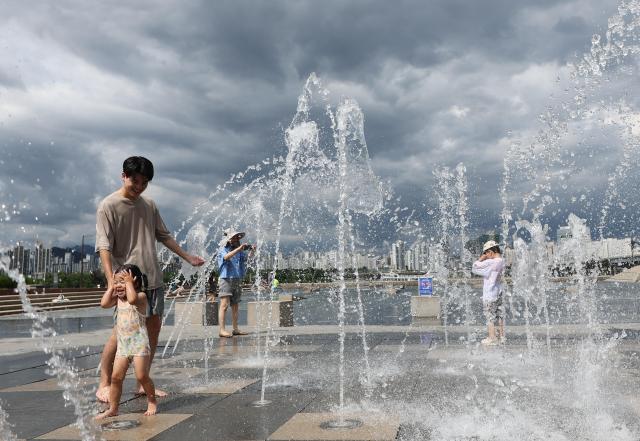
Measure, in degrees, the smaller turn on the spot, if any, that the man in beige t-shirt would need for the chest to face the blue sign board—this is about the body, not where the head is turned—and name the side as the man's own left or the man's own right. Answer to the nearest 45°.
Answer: approximately 135° to the man's own left

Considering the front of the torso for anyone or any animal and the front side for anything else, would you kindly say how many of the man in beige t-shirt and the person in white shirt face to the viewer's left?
1

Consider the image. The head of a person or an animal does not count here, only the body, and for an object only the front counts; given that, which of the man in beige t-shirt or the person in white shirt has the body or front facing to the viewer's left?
the person in white shirt

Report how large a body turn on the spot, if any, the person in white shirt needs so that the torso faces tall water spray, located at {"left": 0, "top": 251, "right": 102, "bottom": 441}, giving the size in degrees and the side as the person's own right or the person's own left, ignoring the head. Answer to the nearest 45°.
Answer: approximately 45° to the person's own left

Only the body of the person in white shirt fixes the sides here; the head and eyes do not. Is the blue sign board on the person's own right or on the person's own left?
on the person's own right

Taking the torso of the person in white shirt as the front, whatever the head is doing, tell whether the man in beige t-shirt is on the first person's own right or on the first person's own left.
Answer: on the first person's own left

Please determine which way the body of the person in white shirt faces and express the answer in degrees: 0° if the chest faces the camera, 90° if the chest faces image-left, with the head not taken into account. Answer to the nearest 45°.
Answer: approximately 90°

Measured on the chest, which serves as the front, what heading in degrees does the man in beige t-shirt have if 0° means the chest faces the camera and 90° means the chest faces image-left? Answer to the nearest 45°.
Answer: approximately 0°
